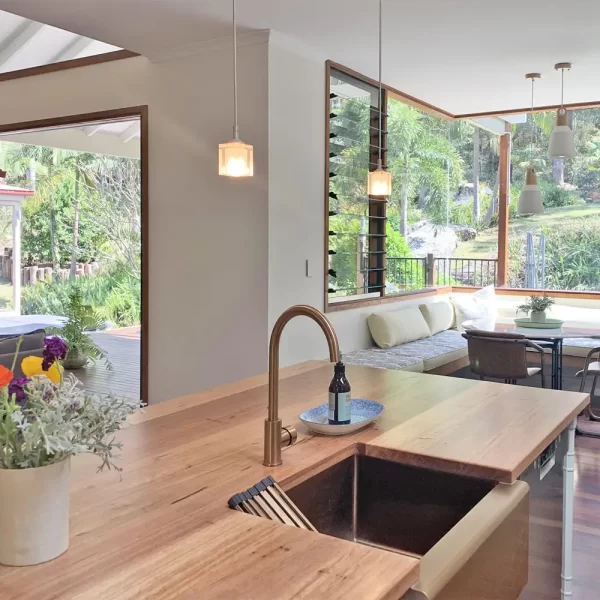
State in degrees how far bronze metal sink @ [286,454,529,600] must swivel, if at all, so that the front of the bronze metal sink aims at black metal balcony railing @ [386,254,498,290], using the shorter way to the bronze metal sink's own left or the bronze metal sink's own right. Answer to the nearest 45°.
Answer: approximately 135° to the bronze metal sink's own left

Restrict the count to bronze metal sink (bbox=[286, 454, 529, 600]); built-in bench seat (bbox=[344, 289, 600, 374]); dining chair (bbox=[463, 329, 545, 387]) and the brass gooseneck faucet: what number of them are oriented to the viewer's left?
0

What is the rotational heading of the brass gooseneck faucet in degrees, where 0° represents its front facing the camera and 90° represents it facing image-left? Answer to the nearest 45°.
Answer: approximately 315°

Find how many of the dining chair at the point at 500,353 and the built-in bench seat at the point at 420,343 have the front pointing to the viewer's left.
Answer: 0

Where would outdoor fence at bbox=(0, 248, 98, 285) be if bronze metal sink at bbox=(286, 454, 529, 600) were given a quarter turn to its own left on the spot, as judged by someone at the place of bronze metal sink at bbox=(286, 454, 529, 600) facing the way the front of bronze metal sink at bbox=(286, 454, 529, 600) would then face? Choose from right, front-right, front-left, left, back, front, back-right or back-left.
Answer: left

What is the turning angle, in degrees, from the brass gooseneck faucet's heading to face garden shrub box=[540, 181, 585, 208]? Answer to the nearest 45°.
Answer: approximately 90° to its left

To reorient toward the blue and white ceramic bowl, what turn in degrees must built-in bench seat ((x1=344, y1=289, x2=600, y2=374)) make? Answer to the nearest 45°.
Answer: approximately 45° to its right

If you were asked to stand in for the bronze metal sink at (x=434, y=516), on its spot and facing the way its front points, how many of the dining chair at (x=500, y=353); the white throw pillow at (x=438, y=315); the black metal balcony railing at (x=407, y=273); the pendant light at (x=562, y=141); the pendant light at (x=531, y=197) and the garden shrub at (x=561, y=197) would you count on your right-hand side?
0

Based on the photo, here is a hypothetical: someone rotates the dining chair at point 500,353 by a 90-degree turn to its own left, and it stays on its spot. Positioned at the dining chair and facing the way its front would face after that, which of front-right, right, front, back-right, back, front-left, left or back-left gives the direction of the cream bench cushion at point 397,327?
front

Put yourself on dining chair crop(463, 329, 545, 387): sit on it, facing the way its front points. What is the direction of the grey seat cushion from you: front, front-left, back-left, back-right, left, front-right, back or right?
left

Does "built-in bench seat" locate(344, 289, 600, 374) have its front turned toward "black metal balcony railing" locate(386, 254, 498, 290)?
no

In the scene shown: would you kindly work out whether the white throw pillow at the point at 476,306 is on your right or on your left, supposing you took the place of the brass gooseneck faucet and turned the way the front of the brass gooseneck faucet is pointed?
on your left

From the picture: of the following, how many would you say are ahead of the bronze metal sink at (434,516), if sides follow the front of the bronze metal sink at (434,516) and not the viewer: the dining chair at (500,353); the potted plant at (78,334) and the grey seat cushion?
0

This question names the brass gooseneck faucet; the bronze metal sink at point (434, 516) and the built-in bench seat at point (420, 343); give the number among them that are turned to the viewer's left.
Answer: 0

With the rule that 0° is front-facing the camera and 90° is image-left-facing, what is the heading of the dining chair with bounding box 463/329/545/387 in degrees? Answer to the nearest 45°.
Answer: approximately 225°

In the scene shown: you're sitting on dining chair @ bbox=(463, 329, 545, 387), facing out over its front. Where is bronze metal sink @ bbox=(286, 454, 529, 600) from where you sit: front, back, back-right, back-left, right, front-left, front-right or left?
back-right

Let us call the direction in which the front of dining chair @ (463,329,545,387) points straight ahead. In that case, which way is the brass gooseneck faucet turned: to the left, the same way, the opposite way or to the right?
to the right

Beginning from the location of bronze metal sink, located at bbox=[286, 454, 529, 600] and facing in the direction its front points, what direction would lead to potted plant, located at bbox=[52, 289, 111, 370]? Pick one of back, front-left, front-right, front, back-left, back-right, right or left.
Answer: back

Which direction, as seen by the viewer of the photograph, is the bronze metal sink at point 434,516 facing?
facing the viewer and to the right of the viewer

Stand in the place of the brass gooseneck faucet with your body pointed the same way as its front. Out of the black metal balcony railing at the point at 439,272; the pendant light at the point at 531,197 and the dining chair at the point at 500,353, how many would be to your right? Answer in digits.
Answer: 0
